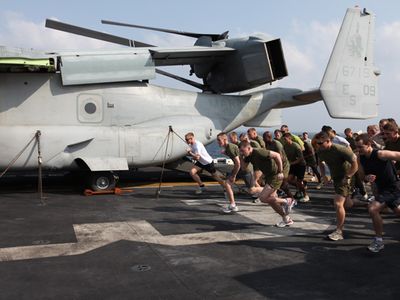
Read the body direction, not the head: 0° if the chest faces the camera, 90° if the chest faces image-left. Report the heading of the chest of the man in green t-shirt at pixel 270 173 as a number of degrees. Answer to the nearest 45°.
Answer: approximately 90°

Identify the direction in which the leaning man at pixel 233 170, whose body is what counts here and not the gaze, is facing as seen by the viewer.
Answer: to the viewer's left

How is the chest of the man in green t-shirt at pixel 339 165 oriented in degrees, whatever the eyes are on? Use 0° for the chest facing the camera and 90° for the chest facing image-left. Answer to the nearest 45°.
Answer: approximately 45°

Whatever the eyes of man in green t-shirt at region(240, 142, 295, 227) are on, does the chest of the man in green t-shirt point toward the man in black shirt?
no

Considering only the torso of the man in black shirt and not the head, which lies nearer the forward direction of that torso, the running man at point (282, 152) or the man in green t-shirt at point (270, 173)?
the man in green t-shirt

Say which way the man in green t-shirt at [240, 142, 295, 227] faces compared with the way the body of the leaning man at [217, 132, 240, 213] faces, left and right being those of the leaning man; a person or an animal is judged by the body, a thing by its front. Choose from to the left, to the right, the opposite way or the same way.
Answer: the same way

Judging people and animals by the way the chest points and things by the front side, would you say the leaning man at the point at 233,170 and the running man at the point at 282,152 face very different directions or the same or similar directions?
same or similar directions

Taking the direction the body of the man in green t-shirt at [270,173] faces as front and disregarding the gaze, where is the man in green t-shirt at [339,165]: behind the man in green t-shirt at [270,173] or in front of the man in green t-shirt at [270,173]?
behind

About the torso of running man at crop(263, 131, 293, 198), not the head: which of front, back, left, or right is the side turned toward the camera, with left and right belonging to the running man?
left

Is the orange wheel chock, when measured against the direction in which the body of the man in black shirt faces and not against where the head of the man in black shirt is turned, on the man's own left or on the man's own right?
on the man's own right

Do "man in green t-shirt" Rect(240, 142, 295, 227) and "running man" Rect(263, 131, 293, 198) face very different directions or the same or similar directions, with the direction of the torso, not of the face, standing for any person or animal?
same or similar directions

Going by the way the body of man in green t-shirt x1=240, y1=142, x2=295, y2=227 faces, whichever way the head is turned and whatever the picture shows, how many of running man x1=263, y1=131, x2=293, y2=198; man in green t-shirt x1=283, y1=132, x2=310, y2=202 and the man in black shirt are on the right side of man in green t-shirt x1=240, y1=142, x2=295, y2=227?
2

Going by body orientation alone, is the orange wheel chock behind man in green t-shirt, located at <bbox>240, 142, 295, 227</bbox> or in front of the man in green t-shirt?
in front

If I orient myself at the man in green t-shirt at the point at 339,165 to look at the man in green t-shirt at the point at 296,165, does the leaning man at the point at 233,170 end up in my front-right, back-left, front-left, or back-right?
front-left

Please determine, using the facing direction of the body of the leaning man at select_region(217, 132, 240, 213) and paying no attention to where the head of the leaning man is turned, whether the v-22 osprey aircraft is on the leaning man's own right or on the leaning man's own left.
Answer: on the leaning man's own right

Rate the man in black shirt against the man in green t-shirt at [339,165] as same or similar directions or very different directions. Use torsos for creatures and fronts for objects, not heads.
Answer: same or similar directions
